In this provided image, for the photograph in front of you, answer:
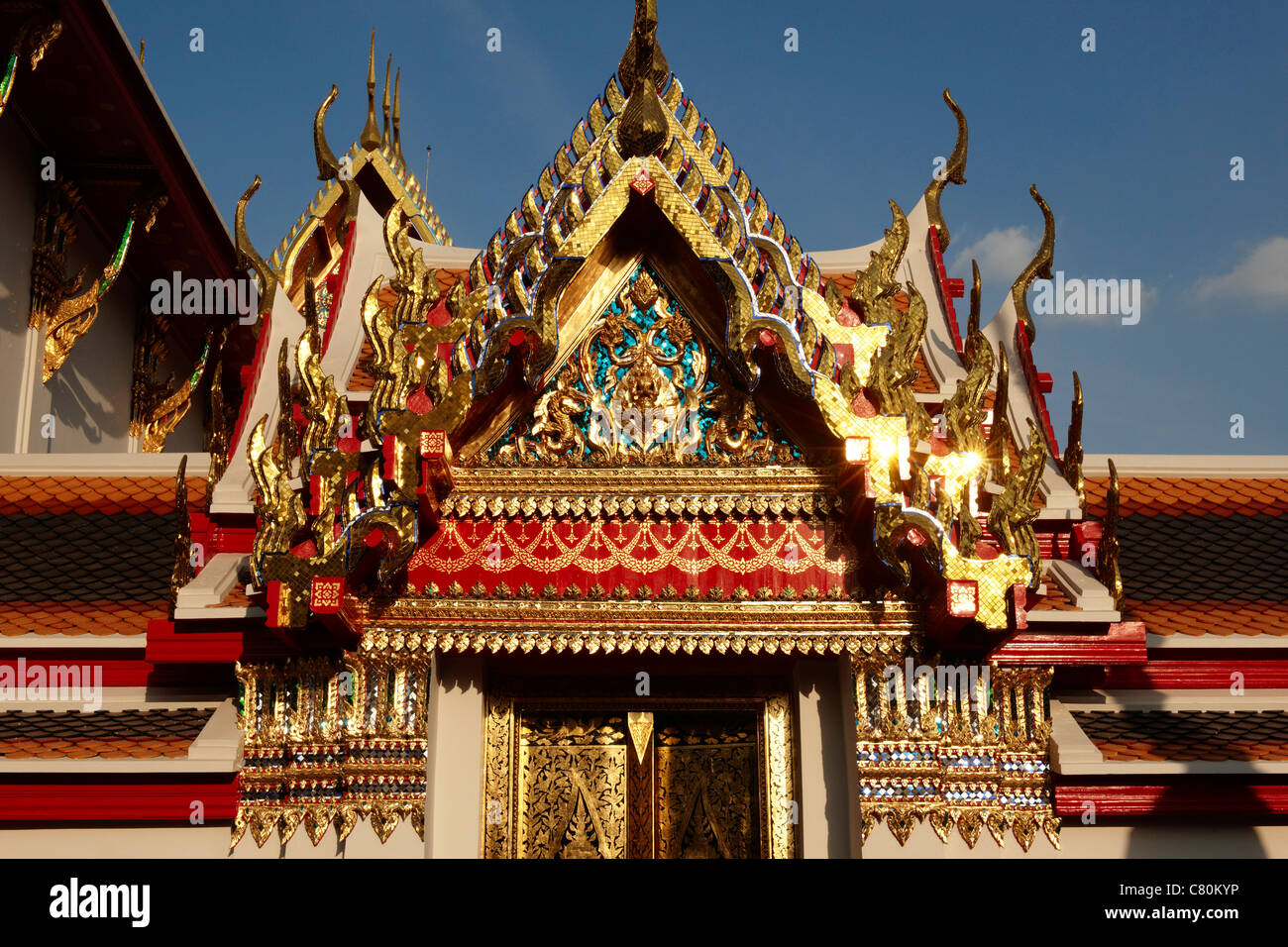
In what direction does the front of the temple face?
toward the camera
